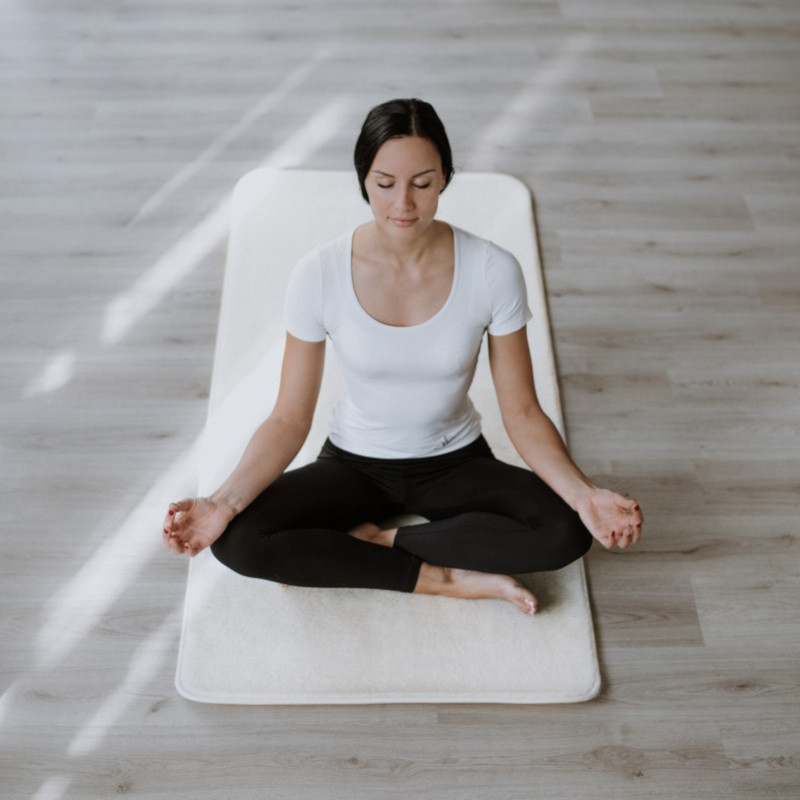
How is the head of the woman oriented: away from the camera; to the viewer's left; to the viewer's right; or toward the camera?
toward the camera

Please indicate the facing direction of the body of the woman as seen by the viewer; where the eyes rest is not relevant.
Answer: toward the camera
